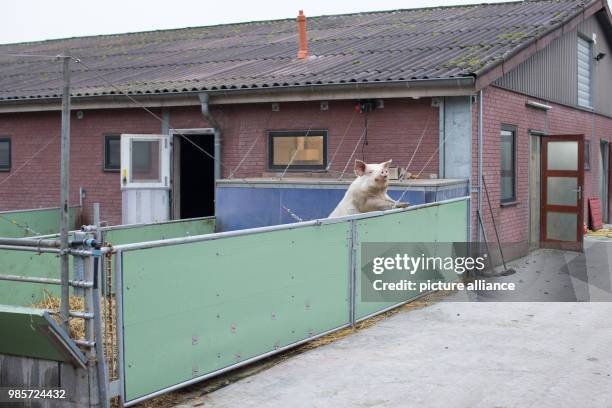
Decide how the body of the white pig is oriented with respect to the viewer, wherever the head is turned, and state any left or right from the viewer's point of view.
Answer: facing the viewer and to the right of the viewer

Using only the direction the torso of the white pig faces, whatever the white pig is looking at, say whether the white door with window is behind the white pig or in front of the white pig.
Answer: behind

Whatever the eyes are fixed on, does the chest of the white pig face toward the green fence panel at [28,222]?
no

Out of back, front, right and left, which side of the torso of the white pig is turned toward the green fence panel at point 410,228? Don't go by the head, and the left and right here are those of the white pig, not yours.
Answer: front

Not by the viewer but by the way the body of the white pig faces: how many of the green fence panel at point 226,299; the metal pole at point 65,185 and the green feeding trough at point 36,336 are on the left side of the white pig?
0

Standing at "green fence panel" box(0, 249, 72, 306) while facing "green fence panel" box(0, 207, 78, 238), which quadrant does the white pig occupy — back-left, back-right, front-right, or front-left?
front-right

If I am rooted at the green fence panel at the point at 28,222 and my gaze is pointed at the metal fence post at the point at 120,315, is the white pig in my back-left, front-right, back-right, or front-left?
front-left

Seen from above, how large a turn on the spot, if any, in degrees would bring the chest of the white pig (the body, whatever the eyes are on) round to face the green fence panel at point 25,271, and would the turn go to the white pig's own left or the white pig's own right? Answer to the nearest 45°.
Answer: approximately 90° to the white pig's own right

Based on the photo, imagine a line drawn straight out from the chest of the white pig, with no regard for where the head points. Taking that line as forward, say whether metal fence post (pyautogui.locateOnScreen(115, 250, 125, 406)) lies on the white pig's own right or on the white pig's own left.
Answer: on the white pig's own right

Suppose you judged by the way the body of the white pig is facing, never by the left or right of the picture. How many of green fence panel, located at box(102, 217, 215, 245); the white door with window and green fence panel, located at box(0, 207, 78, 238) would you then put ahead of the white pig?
0

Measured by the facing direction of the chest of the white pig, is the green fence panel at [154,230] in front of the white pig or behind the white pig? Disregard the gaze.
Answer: behind

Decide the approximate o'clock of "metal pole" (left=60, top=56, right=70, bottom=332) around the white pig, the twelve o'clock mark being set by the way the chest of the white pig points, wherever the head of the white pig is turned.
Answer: The metal pole is roughly at 2 o'clock from the white pig.

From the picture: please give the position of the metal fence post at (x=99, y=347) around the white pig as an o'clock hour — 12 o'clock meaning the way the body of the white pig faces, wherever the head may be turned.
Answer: The metal fence post is roughly at 2 o'clock from the white pig.
